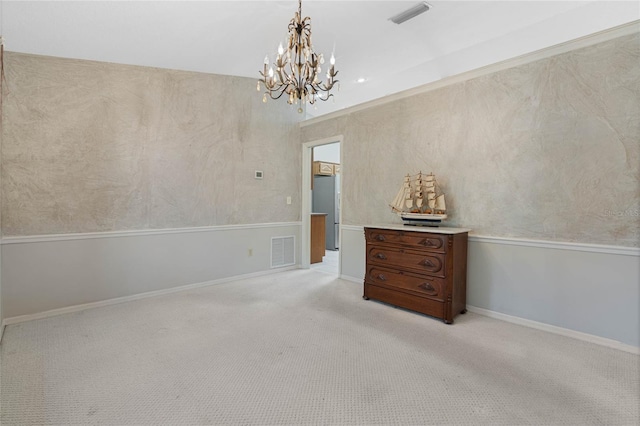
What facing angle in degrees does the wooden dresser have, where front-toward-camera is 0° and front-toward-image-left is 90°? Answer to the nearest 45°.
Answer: approximately 45°

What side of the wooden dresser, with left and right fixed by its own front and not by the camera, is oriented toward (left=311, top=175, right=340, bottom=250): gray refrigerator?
right

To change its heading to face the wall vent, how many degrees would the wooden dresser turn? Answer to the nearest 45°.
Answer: approximately 90° to its right
